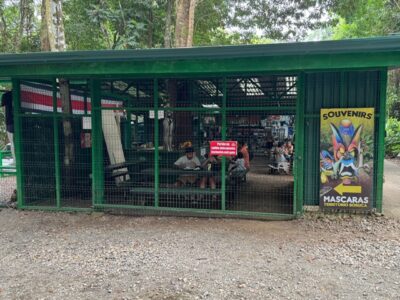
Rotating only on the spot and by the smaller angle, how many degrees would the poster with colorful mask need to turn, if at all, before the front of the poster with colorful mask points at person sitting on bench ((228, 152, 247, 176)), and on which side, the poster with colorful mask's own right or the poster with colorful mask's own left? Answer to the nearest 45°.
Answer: approximately 135° to the poster with colorful mask's own right

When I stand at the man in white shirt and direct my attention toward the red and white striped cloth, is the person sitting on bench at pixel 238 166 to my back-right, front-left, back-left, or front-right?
back-right

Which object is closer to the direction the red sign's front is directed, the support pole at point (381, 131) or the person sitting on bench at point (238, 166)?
the support pole

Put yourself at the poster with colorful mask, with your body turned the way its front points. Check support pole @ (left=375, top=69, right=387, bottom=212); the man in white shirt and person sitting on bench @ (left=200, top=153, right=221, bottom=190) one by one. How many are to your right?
2

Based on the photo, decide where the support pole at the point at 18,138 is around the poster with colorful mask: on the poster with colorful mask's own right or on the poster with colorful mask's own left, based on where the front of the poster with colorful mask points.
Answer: on the poster with colorful mask's own right

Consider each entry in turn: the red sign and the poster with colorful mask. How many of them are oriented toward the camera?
2

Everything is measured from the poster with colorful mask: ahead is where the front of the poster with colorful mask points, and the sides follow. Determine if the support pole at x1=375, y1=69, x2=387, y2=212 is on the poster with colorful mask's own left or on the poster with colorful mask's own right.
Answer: on the poster with colorful mask's own left

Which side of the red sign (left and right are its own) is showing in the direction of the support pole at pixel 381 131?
left

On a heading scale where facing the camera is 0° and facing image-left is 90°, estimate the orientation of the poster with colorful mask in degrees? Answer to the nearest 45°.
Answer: approximately 0°

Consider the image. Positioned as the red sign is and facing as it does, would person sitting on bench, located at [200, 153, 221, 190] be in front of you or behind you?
behind
